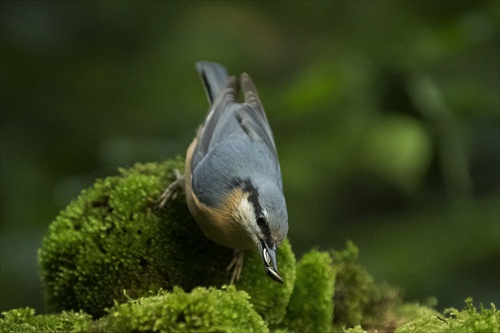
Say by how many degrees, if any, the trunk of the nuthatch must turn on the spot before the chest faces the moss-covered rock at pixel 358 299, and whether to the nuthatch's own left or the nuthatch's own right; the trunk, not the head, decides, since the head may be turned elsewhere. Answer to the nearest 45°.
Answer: approximately 90° to the nuthatch's own left

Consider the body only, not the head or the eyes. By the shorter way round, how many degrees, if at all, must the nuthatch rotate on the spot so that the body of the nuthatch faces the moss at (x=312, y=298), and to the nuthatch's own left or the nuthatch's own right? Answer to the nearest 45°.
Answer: approximately 90° to the nuthatch's own left

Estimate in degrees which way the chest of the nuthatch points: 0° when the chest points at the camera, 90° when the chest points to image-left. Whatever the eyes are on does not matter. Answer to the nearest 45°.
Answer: approximately 315°
